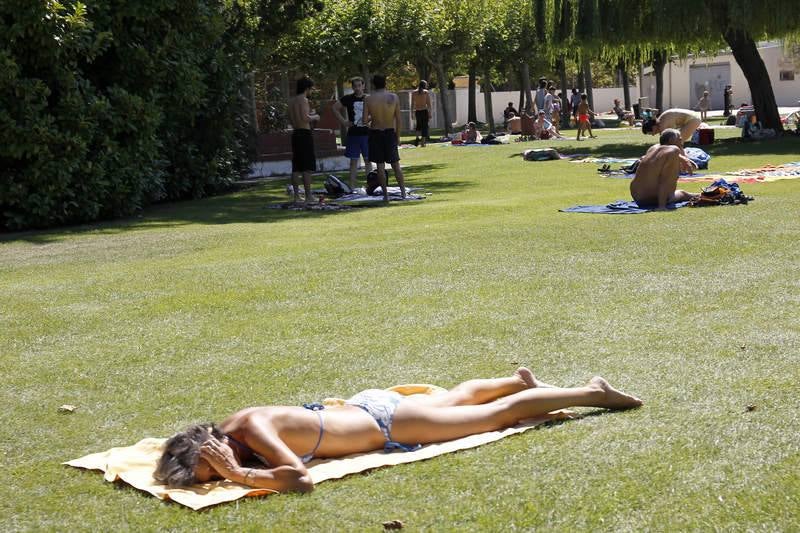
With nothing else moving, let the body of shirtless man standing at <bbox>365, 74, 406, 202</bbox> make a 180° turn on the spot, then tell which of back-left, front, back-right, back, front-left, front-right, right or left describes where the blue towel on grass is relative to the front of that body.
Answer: front-left

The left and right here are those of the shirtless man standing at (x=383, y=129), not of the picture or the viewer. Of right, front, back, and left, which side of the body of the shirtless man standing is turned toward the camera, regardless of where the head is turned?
back

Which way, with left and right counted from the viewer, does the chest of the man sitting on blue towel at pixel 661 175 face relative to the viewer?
facing away from the viewer and to the right of the viewer

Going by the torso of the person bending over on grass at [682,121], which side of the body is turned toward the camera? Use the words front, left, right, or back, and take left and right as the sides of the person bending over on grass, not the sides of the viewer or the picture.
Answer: left

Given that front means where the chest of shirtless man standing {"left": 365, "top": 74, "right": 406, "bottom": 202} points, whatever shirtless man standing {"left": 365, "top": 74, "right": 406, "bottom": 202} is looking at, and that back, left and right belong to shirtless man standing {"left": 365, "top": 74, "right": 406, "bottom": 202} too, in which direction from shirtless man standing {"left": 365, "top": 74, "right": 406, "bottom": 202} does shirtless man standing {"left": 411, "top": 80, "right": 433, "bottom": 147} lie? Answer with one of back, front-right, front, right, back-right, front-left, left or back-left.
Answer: front

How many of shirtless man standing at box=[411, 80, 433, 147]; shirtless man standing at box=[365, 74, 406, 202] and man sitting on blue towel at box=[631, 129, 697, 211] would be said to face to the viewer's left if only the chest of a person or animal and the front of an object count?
0

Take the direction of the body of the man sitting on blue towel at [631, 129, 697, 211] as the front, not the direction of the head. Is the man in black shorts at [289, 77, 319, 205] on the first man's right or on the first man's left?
on the first man's left

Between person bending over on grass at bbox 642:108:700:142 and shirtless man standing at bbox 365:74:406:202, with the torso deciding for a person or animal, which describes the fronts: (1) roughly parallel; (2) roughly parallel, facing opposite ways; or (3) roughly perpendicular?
roughly perpendicular

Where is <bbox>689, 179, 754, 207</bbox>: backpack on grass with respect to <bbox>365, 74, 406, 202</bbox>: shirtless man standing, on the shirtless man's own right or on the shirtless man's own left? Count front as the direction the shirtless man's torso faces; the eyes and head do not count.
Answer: on the shirtless man's own right

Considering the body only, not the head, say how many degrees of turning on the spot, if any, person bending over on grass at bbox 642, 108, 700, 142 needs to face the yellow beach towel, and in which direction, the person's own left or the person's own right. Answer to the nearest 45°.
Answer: approximately 90° to the person's own left
